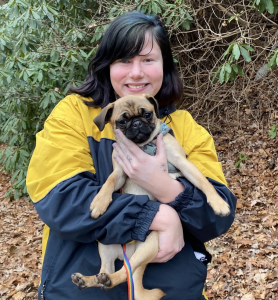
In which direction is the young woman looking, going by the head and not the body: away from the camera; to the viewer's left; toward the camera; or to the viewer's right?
toward the camera

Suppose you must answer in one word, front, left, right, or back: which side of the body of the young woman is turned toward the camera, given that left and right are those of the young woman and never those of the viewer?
front
